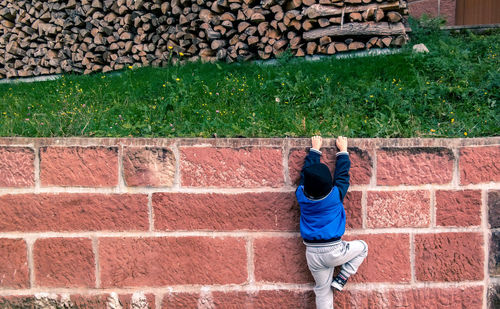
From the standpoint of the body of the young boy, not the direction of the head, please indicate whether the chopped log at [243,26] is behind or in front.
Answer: in front

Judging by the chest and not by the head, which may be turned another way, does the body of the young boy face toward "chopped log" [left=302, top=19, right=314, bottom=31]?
yes

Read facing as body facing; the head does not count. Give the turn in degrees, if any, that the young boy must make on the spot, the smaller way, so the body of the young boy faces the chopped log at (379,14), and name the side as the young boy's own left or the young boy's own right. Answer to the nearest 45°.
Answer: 0° — they already face it

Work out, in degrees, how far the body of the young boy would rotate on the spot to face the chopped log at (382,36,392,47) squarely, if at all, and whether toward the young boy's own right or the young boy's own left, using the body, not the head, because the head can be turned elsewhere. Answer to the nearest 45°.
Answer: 0° — they already face it

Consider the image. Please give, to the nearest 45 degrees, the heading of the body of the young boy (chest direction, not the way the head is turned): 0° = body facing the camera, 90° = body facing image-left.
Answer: approximately 180°

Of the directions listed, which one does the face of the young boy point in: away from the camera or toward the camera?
away from the camera

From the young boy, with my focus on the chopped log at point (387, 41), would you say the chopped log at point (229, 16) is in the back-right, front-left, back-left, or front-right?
front-left

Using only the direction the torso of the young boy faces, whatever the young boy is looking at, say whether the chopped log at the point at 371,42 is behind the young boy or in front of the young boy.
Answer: in front

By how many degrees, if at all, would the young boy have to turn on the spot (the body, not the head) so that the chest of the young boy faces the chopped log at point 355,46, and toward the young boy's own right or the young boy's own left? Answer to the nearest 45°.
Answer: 0° — they already face it

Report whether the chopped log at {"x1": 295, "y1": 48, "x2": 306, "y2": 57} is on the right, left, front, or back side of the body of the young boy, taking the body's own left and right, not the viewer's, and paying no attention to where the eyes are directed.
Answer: front

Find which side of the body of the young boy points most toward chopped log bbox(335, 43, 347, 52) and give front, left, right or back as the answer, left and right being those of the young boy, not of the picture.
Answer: front
